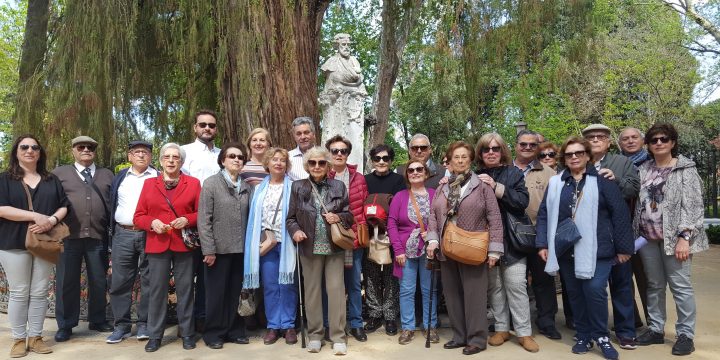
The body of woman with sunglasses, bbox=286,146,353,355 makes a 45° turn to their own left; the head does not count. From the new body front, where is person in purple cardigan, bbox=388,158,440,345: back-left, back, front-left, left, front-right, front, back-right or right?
front-left

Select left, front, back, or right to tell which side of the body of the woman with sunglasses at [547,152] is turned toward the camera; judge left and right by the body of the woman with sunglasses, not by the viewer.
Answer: front

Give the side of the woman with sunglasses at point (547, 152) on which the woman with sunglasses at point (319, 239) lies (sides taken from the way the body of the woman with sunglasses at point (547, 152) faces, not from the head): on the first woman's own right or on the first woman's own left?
on the first woman's own right

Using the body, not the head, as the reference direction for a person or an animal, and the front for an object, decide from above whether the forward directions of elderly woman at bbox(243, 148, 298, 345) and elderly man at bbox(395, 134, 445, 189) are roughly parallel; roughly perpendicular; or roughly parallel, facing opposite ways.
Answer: roughly parallel

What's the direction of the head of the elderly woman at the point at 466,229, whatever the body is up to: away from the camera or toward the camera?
toward the camera

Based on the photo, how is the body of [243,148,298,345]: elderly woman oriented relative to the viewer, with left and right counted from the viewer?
facing the viewer

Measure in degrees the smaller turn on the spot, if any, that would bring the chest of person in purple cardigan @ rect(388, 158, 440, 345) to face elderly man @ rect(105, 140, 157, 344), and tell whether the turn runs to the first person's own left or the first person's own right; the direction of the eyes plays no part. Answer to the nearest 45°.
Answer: approximately 90° to the first person's own right

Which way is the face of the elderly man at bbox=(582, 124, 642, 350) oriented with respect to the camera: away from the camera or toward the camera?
toward the camera

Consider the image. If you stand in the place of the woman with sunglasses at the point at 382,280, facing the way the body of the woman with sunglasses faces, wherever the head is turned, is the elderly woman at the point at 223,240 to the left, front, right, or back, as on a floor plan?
right

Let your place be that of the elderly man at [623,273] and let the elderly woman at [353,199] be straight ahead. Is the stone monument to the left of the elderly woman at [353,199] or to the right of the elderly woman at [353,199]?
right

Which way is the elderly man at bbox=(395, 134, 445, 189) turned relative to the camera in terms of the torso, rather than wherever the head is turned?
toward the camera

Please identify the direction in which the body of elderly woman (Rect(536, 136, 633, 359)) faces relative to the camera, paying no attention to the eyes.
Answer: toward the camera
